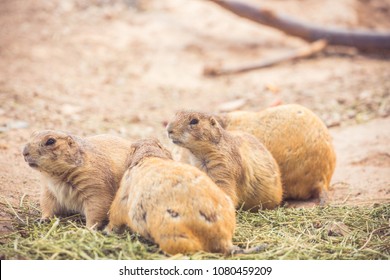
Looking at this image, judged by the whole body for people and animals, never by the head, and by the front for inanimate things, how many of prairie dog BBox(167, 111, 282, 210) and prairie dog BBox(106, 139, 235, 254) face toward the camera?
0

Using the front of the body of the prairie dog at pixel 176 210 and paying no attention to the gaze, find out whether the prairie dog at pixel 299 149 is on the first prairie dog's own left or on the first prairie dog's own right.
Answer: on the first prairie dog's own right

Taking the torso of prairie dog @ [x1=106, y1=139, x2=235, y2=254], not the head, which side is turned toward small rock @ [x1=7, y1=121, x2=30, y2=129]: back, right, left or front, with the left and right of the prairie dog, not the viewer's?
front

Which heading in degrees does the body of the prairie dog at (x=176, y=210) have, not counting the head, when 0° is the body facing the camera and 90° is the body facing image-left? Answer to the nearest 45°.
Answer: approximately 135°

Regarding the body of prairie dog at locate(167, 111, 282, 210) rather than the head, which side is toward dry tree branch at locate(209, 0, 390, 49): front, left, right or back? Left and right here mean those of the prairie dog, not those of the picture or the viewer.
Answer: right

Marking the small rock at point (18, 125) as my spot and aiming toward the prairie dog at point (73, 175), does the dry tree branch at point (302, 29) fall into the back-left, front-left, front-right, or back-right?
back-left

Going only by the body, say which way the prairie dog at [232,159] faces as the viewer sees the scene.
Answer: to the viewer's left

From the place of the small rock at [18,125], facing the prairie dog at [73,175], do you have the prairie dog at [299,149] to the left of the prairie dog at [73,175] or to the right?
left

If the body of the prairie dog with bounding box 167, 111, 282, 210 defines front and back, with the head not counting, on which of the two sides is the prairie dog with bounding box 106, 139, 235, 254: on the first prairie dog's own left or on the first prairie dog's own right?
on the first prairie dog's own left
